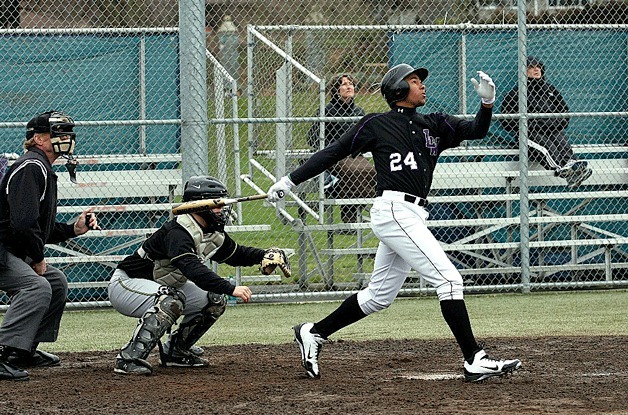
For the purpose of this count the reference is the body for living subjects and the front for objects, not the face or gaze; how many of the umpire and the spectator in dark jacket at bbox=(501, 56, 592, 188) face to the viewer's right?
1

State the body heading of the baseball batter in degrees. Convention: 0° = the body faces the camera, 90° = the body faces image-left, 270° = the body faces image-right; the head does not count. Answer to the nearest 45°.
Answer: approximately 315°

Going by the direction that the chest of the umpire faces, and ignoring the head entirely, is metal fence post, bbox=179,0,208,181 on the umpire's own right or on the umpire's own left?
on the umpire's own left

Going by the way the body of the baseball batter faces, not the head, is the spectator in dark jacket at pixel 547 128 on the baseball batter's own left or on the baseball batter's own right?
on the baseball batter's own left

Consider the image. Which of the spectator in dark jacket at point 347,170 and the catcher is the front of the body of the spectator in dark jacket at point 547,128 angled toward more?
the catcher

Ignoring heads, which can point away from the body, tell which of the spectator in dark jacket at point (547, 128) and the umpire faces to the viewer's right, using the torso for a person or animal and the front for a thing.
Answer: the umpire

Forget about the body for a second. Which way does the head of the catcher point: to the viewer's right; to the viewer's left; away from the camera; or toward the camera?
to the viewer's right

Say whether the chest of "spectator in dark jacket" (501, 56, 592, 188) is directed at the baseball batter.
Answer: yes

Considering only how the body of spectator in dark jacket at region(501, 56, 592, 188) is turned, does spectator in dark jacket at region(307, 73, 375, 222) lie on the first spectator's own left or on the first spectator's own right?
on the first spectator's own right

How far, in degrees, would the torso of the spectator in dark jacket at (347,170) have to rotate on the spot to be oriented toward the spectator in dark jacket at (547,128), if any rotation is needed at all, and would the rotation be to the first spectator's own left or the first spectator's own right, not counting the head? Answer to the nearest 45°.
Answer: approximately 45° to the first spectator's own left

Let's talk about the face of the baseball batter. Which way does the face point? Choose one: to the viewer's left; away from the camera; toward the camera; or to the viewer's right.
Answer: to the viewer's right

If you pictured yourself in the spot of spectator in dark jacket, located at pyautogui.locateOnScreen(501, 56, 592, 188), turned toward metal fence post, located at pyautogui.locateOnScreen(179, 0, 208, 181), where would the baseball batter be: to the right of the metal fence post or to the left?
left

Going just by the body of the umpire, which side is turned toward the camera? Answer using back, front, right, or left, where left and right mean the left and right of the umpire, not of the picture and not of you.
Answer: right

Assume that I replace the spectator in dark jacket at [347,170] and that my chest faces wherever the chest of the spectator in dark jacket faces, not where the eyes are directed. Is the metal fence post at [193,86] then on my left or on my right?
on my right
